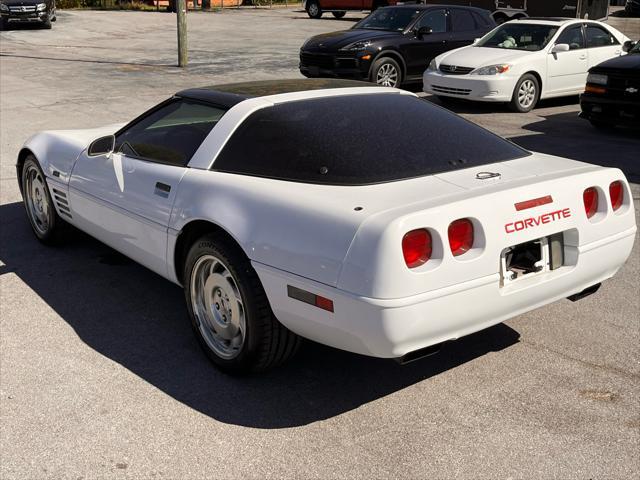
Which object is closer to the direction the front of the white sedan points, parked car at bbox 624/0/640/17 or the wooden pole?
the wooden pole

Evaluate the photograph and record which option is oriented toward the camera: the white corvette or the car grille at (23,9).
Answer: the car grille

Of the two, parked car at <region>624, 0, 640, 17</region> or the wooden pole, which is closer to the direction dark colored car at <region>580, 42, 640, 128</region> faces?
the wooden pole

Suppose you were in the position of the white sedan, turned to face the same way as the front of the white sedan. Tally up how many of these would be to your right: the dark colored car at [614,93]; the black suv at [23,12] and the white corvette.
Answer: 1

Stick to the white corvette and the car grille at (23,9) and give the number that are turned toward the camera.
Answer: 1

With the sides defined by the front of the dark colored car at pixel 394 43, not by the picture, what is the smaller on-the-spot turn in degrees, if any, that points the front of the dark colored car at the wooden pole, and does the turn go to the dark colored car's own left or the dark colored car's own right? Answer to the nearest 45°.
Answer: approximately 90° to the dark colored car's own right

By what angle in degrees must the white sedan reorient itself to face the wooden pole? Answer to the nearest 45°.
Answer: approximately 90° to its right

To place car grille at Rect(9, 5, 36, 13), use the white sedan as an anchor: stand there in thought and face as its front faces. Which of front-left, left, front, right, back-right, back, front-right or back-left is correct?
right

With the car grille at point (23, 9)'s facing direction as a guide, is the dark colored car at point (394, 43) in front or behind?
in front

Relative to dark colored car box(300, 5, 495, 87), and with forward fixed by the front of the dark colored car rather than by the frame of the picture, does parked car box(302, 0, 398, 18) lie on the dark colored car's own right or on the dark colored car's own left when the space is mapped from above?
on the dark colored car's own right

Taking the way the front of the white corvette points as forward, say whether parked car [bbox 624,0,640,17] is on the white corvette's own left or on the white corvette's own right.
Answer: on the white corvette's own right

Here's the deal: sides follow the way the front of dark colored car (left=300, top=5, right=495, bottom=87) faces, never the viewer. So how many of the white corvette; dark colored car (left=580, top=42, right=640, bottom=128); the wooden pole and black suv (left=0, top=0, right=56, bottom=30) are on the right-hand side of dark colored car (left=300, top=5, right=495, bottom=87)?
2

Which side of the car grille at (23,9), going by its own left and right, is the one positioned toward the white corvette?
front

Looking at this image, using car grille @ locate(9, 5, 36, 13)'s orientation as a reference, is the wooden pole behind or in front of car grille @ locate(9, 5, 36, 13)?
in front

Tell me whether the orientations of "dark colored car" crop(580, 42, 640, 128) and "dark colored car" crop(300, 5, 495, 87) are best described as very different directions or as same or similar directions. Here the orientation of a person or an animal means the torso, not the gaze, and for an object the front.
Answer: same or similar directions

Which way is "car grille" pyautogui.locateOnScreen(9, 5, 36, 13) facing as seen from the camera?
toward the camera

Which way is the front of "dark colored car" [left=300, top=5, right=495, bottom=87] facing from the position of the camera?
facing the viewer and to the left of the viewer
